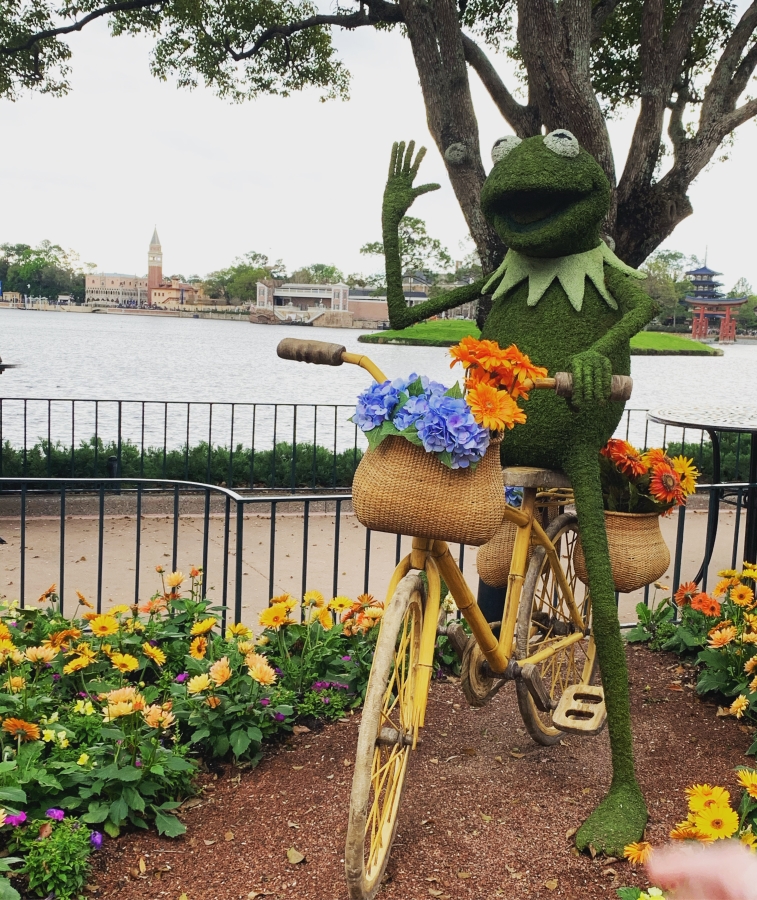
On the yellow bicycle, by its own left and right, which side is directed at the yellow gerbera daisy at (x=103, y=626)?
right

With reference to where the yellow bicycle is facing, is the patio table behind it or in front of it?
behind

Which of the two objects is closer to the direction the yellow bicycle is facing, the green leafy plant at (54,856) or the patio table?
the green leafy plant

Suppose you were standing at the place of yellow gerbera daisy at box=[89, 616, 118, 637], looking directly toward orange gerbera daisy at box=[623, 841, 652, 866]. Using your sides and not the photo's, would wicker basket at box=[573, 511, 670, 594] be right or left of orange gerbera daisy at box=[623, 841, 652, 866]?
left

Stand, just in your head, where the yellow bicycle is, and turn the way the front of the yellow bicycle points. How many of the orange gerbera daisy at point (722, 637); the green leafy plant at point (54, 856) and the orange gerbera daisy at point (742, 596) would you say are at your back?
2

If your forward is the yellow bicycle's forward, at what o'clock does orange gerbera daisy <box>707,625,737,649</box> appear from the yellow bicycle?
The orange gerbera daisy is roughly at 6 o'clock from the yellow bicycle.

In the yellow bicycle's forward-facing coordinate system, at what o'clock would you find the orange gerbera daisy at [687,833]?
The orange gerbera daisy is roughly at 9 o'clock from the yellow bicycle.

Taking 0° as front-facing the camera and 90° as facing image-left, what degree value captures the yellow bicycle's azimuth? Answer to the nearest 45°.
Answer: approximately 45°

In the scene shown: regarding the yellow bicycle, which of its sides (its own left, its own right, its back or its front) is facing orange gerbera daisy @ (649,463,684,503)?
back

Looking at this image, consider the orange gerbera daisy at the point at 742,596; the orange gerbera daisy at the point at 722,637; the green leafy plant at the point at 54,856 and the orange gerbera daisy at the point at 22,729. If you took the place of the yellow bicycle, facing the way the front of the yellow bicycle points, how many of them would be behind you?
2

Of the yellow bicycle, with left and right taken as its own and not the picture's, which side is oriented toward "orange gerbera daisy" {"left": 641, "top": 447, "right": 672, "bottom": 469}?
back

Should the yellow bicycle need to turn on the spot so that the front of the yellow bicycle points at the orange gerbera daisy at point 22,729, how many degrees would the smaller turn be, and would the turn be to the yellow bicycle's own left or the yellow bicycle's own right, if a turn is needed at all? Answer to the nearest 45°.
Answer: approximately 45° to the yellow bicycle's own right

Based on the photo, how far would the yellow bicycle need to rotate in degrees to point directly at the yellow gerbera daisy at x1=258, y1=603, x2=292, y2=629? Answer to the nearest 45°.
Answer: approximately 90° to its right
